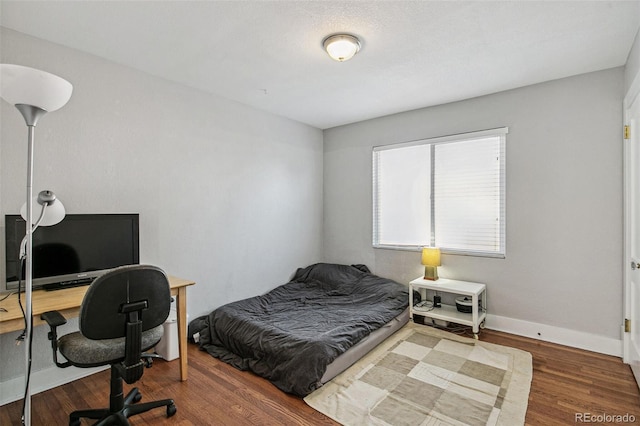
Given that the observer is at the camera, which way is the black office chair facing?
facing away from the viewer and to the left of the viewer

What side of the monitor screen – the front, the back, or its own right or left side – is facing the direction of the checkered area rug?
front

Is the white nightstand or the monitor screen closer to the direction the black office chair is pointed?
the monitor screen

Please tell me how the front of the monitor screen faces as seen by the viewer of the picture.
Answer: facing the viewer and to the right of the viewer

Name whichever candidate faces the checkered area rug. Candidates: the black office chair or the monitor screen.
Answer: the monitor screen

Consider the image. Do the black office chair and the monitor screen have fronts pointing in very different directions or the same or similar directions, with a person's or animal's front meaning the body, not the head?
very different directions
